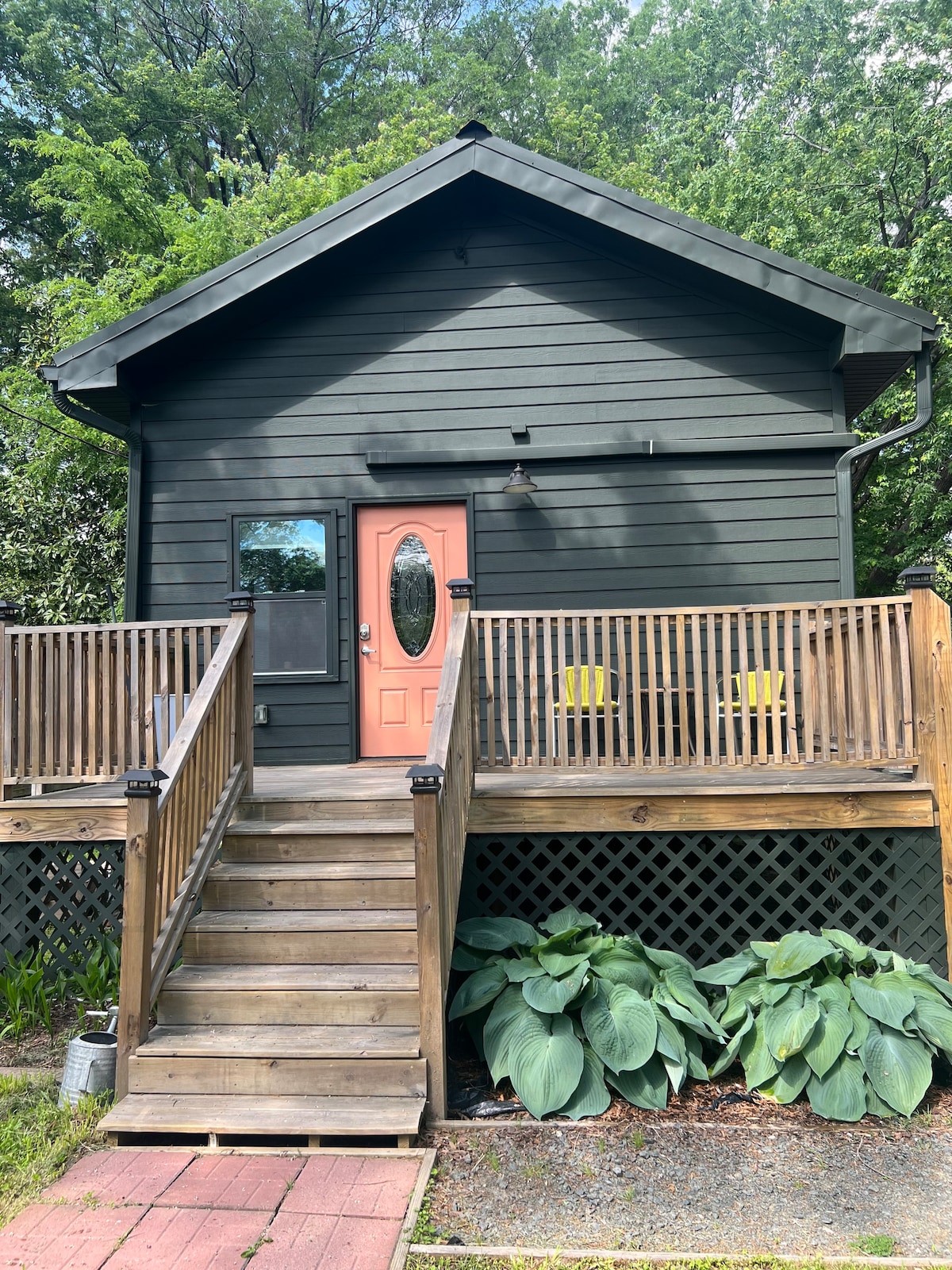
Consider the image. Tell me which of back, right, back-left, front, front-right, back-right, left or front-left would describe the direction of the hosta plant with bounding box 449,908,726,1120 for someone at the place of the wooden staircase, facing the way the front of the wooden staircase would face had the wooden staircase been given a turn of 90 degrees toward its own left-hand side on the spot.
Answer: front

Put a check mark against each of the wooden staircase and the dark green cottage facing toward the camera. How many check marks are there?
2

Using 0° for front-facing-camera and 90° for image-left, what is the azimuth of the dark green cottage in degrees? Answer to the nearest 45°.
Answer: approximately 0°

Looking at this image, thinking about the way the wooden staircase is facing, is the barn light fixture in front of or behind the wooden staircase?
behind

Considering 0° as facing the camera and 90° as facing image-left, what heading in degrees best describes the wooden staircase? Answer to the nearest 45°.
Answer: approximately 0°
